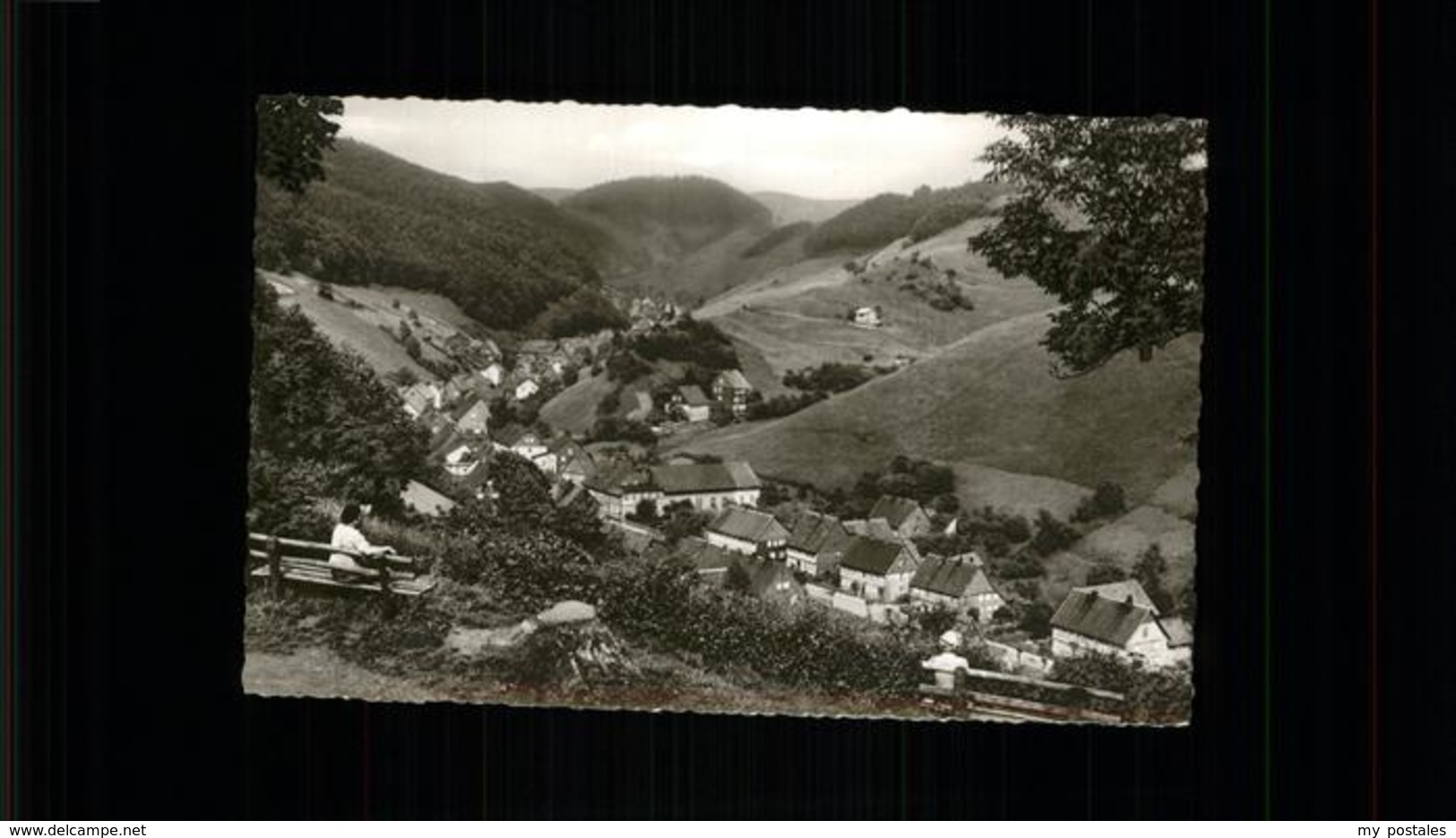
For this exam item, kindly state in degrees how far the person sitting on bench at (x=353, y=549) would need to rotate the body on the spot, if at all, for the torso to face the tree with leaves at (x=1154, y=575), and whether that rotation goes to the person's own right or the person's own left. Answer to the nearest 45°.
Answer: approximately 45° to the person's own right

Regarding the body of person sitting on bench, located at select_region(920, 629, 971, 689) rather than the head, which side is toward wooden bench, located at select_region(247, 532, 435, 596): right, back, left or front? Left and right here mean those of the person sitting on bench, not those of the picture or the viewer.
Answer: left

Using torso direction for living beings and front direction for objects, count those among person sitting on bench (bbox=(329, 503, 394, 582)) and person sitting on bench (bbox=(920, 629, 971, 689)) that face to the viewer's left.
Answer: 0

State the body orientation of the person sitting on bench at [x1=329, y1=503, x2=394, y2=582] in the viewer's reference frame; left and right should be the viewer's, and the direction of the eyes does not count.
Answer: facing away from the viewer and to the right of the viewer

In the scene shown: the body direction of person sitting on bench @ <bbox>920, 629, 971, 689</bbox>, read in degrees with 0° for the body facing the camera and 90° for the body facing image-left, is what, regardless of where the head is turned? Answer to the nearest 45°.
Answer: approximately 180°
